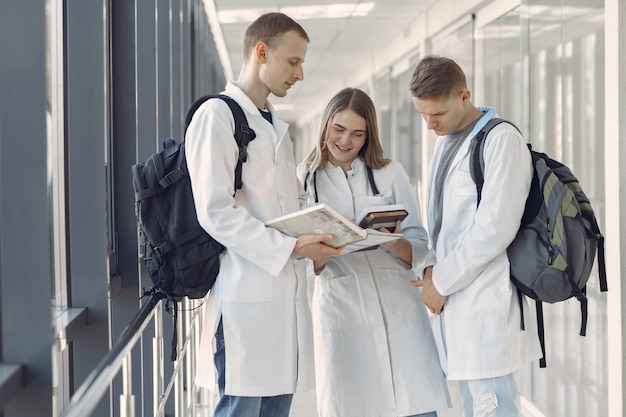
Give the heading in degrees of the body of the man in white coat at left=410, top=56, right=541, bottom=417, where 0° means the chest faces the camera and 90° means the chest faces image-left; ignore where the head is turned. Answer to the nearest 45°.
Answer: approximately 45°

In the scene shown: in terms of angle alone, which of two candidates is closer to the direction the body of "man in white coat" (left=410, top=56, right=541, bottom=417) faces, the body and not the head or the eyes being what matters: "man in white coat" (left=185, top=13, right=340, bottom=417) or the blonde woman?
the man in white coat

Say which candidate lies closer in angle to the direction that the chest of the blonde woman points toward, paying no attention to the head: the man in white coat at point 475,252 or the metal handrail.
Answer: the metal handrail

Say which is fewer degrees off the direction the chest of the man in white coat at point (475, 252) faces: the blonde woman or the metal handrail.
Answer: the metal handrail

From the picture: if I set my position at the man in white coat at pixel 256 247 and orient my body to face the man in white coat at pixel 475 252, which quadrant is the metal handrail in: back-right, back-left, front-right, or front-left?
back-right

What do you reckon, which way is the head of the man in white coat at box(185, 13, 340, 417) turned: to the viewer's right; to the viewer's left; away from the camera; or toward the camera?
to the viewer's right
